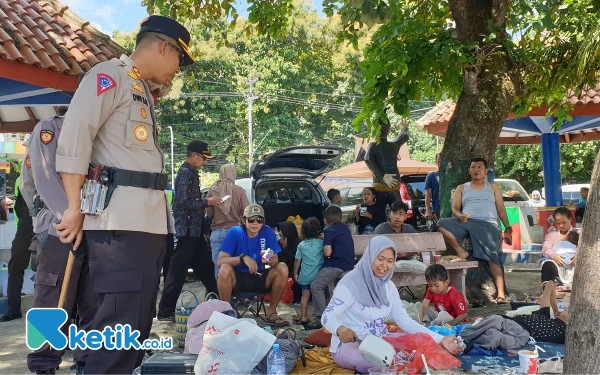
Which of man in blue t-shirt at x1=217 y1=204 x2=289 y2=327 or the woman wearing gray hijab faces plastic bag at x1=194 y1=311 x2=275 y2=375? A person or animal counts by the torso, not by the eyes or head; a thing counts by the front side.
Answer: the man in blue t-shirt

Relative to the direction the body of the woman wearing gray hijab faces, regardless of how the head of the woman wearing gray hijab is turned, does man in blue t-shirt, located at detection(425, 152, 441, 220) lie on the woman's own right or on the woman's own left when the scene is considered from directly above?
on the woman's own left

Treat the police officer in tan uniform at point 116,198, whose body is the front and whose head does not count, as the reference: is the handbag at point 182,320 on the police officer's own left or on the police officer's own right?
on the police officer's own left

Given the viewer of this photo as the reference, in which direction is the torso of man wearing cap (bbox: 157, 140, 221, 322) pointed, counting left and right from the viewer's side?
facing to the right of the viewer
